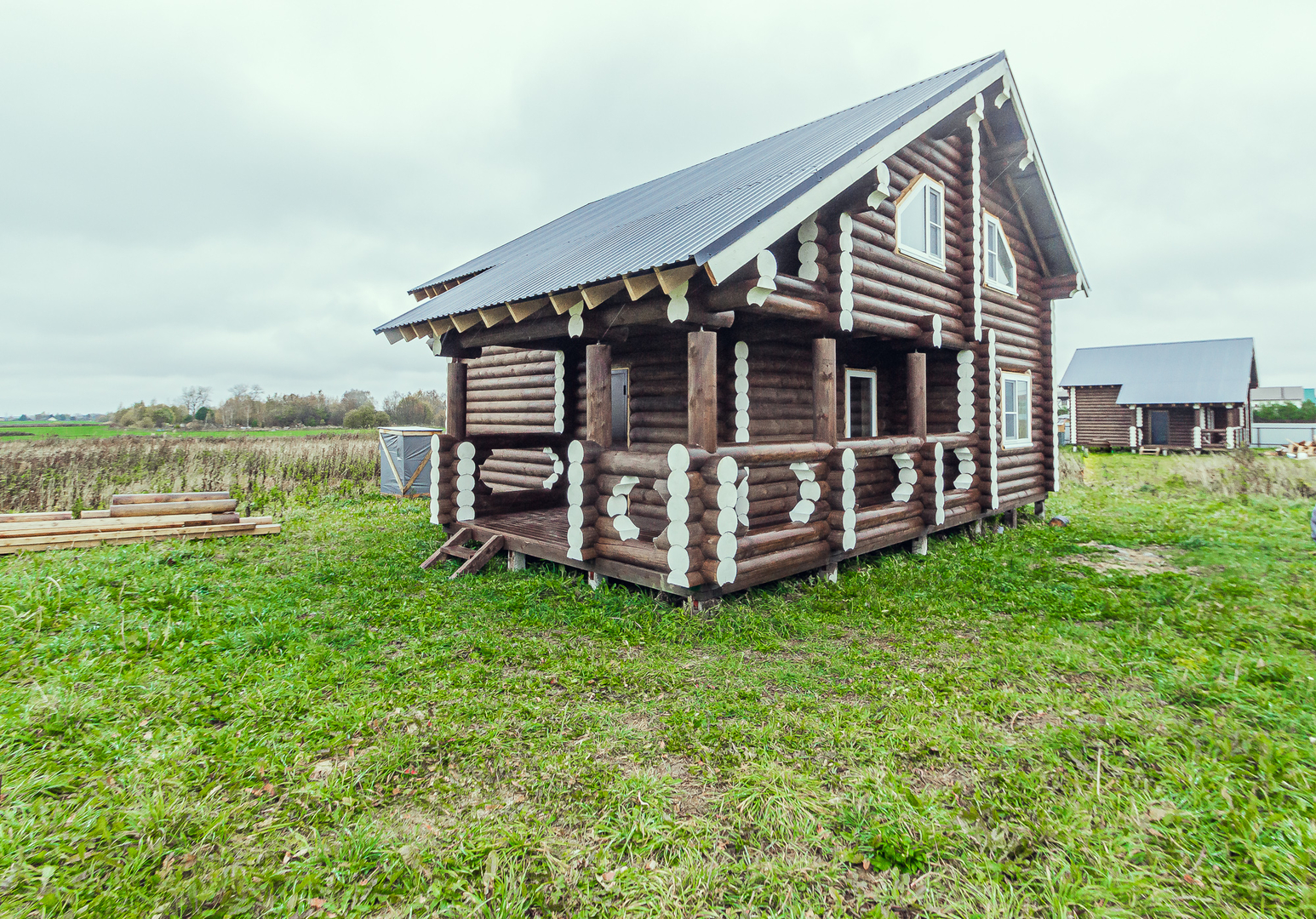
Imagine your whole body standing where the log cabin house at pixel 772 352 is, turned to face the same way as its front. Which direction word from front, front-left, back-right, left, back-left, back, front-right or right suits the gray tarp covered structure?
right

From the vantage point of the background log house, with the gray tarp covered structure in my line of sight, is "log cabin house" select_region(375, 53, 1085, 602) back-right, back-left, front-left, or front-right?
front-left

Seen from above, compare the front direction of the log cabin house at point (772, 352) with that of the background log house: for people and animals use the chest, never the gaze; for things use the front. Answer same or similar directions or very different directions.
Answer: same or similar directions

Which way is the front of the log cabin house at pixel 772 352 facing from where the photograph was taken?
facing the viewer and to the left of the viewer

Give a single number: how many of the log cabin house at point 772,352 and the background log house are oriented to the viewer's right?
0

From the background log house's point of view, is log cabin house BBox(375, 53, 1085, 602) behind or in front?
in front

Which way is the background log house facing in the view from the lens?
facing the viewer

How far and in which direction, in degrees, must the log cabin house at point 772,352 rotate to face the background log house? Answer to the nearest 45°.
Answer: approximately 180°
